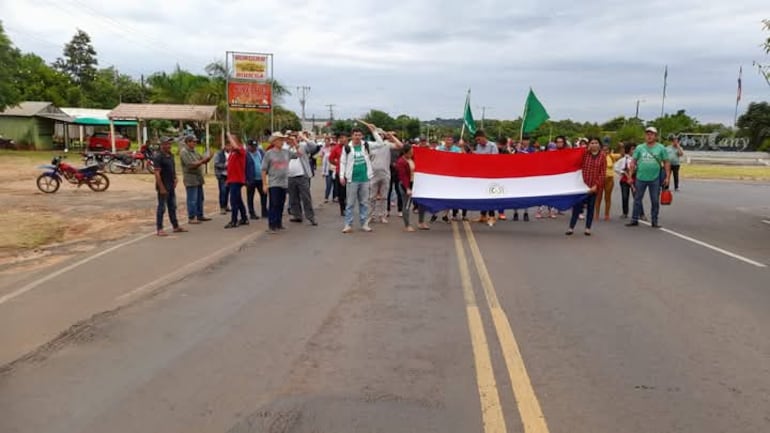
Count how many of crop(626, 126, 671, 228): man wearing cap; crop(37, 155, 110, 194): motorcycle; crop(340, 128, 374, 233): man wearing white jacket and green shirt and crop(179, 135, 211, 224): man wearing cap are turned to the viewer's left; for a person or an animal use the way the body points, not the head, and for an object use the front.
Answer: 1

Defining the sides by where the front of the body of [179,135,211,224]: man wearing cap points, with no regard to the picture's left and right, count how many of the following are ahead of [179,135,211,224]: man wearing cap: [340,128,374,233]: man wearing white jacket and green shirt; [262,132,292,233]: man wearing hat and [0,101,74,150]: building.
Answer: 2

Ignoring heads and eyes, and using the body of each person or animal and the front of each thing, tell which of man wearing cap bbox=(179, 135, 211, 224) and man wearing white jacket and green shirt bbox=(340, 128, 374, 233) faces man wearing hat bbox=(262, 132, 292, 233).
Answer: man wearing cap bbox=(179, 135, 211, 224)

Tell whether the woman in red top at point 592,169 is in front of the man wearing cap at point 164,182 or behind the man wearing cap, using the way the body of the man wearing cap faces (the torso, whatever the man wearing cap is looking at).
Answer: in front

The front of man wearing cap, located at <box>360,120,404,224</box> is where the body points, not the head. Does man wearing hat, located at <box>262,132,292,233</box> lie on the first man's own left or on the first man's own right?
on the first man's own right

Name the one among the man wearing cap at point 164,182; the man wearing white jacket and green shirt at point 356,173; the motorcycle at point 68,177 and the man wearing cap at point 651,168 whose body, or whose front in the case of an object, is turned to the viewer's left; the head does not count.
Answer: the motorcycle

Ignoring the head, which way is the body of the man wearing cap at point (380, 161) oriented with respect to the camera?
toward the camera

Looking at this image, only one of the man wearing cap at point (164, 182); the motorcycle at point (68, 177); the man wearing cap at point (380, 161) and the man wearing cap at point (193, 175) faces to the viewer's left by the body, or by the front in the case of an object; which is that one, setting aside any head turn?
the motorcycle

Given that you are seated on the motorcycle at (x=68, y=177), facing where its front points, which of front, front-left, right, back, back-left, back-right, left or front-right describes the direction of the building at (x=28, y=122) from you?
right

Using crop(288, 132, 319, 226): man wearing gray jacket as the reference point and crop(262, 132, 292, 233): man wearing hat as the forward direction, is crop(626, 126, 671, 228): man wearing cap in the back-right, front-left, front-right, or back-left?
back-left

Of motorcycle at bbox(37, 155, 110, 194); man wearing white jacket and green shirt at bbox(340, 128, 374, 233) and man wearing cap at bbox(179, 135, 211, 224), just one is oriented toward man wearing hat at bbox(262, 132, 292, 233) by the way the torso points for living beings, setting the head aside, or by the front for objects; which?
man wearing cap at bbox(179, 135, 211, 224)

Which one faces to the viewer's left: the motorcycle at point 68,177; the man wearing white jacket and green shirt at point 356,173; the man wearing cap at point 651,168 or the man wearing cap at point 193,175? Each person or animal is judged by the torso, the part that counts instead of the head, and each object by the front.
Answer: the motorcycle

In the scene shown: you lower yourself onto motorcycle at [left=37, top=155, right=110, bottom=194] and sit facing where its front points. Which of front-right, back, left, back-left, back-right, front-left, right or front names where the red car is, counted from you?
right

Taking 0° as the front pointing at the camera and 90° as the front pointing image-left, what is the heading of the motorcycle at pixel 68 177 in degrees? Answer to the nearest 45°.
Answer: approximately 90°

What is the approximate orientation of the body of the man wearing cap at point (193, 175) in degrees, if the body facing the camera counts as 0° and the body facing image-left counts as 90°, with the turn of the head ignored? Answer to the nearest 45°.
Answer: approximately 315°

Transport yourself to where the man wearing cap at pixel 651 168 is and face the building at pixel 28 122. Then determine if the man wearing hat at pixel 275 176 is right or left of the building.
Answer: left

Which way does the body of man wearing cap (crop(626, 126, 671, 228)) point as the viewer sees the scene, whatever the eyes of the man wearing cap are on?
toward the camera
